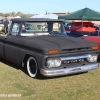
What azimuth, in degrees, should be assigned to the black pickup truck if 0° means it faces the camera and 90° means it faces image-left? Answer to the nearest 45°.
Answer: approximately 315°
